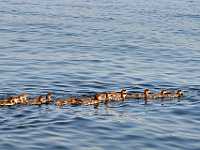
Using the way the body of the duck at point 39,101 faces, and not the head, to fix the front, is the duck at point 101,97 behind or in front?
in front

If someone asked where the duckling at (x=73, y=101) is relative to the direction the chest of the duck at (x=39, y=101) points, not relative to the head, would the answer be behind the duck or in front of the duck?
in front

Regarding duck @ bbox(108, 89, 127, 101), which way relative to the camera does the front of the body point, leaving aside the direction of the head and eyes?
to the viewer's right

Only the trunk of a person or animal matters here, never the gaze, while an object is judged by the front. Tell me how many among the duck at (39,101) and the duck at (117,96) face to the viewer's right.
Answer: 2

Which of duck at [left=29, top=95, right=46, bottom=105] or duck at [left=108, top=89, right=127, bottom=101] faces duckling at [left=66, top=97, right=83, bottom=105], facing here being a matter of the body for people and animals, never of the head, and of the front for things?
duck at [left=29, top=95, right=46, bottom=105]

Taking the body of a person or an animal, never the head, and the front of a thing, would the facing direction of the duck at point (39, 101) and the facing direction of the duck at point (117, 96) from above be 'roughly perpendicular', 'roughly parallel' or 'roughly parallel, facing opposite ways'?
roughly parallel

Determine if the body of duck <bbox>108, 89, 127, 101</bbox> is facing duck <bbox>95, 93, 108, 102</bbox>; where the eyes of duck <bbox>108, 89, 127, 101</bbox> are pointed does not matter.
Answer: no

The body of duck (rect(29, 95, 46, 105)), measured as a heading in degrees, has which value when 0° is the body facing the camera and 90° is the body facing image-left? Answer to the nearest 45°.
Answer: approximately 270°

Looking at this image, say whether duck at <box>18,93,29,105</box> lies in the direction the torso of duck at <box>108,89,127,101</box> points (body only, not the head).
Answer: no

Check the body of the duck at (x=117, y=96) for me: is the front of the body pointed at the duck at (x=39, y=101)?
no
